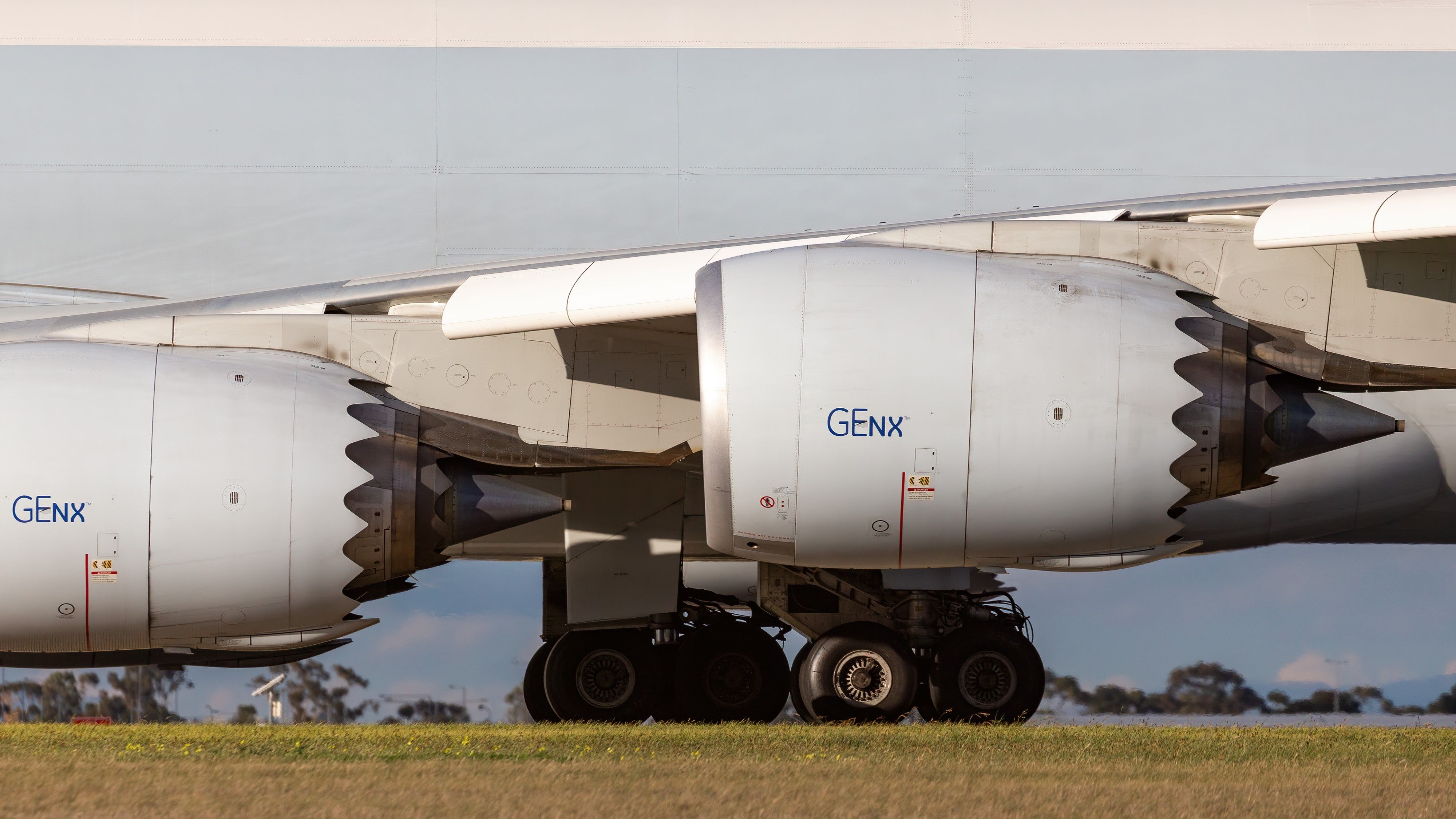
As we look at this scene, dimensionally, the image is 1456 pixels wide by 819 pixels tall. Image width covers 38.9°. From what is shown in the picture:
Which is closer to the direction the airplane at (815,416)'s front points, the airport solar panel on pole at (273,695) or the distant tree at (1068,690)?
the airport solar panel on pole

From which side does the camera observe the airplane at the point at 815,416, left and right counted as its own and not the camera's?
left

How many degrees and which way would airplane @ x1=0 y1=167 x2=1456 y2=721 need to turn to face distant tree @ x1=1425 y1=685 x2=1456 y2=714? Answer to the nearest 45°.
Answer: approximately 135° to its right

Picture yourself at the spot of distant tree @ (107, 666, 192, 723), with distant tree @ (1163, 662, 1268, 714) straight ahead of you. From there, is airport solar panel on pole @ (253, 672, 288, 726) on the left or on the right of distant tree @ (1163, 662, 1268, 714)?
right

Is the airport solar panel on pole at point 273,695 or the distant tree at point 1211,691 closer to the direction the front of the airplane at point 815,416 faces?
the airport solar panel on pole

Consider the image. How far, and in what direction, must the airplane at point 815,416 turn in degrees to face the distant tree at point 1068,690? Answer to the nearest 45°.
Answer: approximately 90° to its right

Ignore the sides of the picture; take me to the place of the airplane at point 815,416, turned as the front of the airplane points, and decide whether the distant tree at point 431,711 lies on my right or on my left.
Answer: on my right
